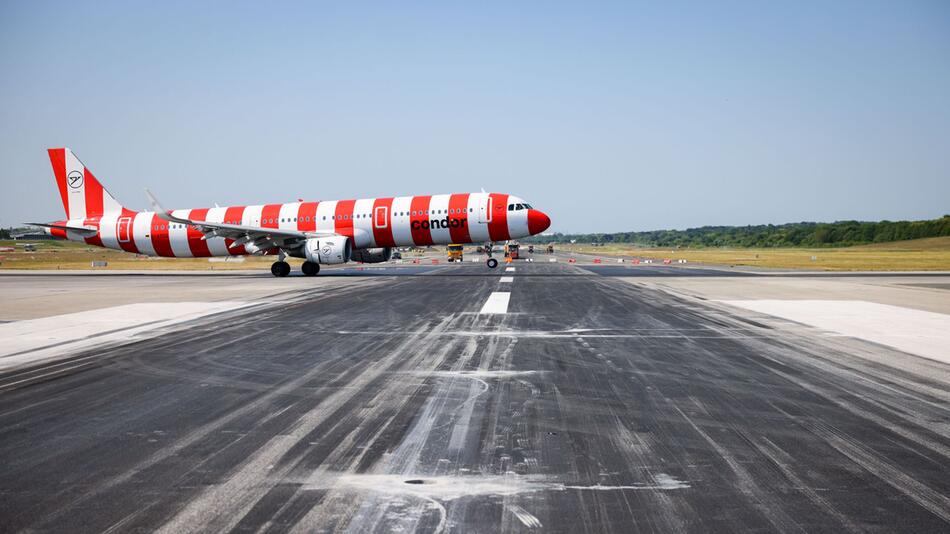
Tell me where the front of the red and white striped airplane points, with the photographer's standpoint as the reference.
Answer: facing to the right of the viewer
